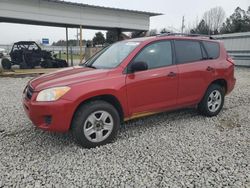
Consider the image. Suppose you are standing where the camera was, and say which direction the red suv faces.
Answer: facing the viewer and to the left of the viewer

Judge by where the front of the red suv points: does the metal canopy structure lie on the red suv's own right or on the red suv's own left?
on the red suv's own right
